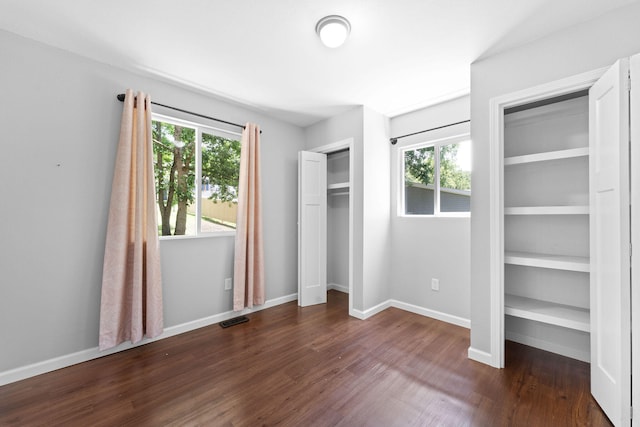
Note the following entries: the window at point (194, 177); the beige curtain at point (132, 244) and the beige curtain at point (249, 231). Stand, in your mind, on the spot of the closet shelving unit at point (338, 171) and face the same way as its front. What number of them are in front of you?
3

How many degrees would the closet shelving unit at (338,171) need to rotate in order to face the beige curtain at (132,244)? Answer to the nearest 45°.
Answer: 0° — it already faces it

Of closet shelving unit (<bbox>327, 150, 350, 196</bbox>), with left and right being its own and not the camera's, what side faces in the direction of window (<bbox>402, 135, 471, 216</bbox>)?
left

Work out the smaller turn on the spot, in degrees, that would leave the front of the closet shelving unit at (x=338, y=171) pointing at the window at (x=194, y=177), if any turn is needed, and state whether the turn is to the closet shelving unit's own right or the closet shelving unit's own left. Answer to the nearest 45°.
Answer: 0° — it already faces it

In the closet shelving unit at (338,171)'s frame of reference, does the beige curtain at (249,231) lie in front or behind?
in front

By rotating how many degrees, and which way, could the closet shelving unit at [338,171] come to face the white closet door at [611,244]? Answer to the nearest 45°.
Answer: approximately 90° to its left

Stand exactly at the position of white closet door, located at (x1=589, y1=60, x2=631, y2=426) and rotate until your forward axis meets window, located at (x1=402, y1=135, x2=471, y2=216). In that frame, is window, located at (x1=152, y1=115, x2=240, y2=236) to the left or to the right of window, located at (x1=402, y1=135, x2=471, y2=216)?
left
